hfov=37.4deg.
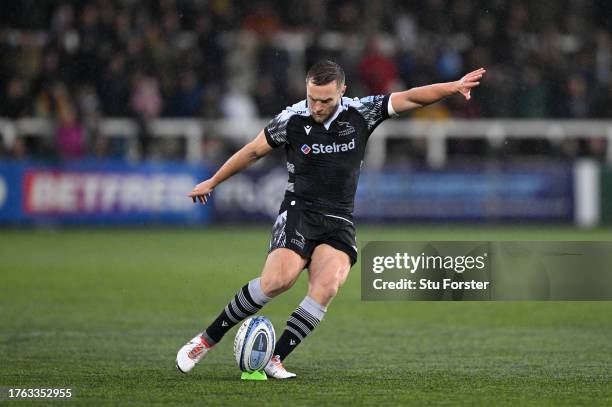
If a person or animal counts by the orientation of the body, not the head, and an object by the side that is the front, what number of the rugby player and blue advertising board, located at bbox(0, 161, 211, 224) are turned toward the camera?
2

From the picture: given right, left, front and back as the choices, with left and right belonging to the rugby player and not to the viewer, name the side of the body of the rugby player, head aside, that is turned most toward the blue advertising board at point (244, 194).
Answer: back

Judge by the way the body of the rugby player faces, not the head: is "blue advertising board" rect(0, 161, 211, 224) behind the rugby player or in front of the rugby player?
behind

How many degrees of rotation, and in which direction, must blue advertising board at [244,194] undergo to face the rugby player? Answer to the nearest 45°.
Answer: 0° — it already faces them

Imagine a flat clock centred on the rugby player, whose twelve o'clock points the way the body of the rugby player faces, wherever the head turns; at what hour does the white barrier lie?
The white barrier is roughly at 6 o'clock from the rugby player.

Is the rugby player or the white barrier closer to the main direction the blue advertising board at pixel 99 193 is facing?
the rugby player

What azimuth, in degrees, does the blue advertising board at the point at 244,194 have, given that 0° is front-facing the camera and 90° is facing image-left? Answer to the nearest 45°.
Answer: approximately 0°

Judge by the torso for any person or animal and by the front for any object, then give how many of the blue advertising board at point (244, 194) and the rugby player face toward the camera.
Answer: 2
